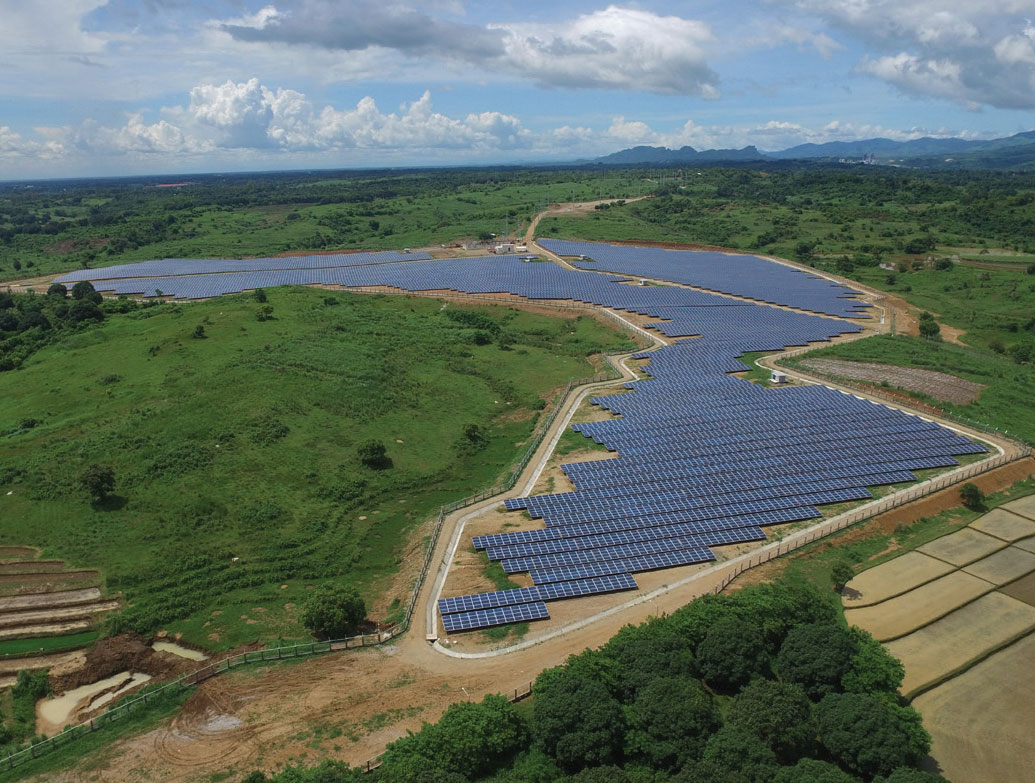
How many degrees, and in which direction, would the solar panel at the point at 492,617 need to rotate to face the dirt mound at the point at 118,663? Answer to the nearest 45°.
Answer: approximately 90° to its right

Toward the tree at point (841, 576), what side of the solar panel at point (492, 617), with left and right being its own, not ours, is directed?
left

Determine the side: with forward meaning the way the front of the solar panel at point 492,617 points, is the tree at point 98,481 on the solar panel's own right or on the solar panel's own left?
on the solar panel's own right

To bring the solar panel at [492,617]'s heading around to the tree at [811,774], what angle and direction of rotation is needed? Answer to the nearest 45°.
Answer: approximately 45° to its left

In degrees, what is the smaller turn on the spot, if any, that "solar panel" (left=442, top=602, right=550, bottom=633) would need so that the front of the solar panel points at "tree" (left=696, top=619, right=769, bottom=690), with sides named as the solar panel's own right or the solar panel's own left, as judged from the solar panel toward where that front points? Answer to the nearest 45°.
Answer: approximately 45° to the solar panel's own left

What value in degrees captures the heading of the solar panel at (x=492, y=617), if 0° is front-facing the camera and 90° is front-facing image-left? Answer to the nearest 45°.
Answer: approximately 0°
